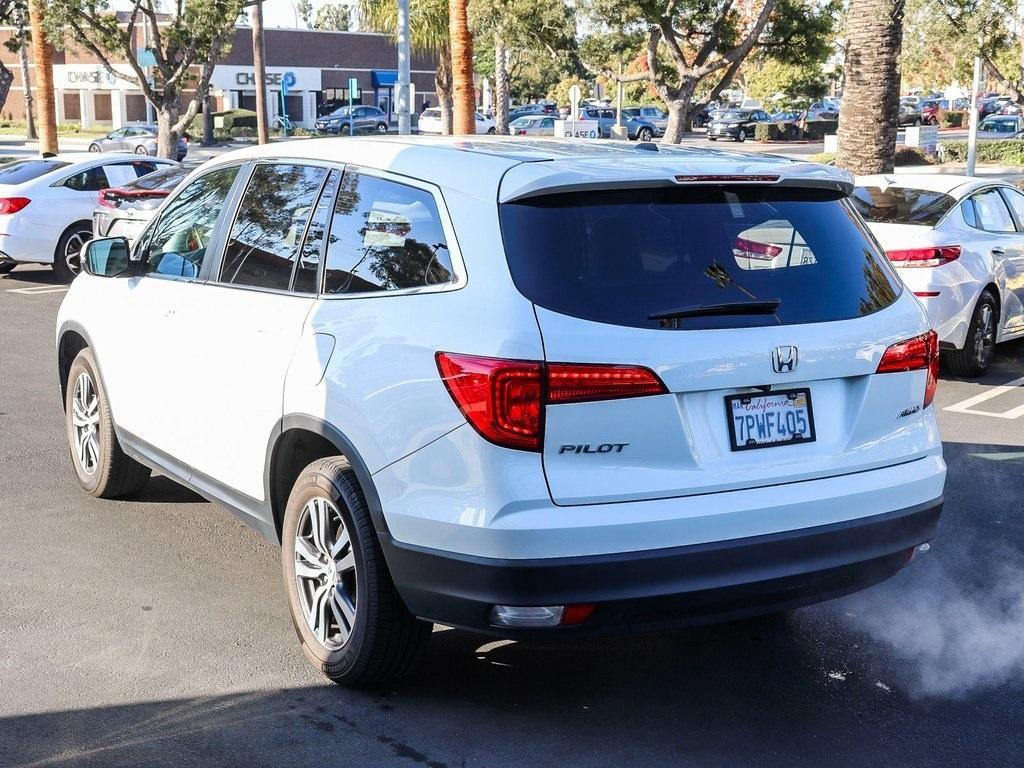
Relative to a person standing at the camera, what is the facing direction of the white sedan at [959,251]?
facing away from the viewer and to the right of the viewer

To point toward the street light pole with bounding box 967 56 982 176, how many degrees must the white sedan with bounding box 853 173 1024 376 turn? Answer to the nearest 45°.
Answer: approximately 45° to its left

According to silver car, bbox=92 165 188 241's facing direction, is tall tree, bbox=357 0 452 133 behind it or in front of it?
in front

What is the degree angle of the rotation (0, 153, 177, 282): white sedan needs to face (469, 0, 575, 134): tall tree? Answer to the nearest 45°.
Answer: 0° — it already faces it

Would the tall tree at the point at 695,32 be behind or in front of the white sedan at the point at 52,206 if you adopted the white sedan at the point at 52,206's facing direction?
in front

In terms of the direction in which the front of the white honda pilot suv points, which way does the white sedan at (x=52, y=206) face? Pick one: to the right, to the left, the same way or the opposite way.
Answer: to the right

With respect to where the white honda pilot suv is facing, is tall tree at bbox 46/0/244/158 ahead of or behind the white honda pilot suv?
ahead

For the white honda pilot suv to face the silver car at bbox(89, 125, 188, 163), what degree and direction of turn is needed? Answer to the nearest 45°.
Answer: approximately 45° to its right

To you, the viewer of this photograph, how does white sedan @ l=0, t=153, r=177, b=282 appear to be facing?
facing away from the viewer and to the right of the viewer

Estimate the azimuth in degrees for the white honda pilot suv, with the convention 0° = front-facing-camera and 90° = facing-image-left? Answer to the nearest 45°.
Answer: approximately 135°

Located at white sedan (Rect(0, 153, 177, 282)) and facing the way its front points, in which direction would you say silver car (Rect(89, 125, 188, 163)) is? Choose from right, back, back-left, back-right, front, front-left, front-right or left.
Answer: front-left
